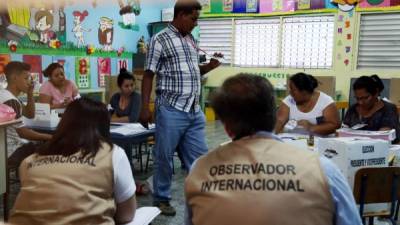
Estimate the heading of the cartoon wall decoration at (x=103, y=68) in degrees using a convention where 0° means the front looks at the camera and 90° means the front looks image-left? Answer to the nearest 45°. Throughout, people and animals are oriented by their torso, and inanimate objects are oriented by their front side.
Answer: approximately 0°

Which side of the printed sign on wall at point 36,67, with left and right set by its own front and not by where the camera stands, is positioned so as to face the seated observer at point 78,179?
front

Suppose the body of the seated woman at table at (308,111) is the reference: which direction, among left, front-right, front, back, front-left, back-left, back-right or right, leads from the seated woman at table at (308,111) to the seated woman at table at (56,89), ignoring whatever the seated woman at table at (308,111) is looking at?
front-right

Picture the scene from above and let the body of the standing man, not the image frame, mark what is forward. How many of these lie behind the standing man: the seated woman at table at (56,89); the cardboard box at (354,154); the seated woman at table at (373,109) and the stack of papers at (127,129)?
2

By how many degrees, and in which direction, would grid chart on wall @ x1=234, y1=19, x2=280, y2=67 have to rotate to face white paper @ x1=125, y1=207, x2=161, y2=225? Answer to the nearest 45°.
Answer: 0° — it already faces it

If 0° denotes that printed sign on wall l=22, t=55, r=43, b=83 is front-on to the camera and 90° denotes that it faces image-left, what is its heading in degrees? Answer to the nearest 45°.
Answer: approximately 0°

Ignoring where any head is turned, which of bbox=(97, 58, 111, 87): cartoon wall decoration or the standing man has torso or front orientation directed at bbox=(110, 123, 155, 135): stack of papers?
the cartoon wall decoration

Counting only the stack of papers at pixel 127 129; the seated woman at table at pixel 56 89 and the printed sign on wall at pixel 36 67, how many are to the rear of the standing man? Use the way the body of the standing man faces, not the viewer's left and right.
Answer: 3

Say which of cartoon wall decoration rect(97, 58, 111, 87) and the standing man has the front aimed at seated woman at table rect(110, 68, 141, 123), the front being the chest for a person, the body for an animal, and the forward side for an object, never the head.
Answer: the cartoon wall decoration

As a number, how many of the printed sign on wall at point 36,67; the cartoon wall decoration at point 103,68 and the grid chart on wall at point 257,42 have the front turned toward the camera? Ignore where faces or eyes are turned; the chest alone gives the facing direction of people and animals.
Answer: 3
